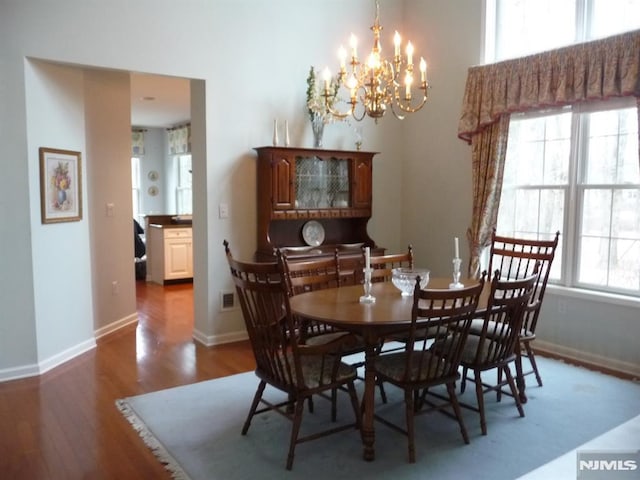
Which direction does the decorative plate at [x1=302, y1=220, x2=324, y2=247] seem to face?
toward the camera

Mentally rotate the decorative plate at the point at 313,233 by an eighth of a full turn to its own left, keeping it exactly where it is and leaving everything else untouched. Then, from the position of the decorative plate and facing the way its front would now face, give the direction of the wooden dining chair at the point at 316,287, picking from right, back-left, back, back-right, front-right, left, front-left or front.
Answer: front-right

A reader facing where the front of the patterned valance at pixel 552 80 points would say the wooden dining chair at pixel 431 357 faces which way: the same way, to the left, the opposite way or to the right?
to the right

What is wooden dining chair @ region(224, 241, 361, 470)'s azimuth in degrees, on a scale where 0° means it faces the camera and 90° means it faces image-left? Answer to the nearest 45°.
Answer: approximately 225°

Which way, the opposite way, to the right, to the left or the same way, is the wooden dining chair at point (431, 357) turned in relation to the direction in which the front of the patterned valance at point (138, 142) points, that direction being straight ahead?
the opposite way

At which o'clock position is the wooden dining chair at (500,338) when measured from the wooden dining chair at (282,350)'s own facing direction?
the wooden dining chair at (500,338) is roughly at 1 o'clock from the wooden dining chair at (282,350).

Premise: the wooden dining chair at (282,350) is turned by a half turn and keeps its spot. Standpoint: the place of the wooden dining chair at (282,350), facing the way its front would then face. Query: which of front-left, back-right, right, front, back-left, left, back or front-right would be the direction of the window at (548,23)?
back

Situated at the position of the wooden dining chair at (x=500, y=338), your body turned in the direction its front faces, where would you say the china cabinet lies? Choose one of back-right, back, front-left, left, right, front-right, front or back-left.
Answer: front

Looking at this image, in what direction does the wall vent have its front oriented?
toward the camera

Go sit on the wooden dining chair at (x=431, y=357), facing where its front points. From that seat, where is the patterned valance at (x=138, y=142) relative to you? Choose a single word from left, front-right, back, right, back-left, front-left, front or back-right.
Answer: front

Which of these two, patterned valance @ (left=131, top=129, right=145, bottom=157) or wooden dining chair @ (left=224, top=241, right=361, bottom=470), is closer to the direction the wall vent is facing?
the wooden dining chair

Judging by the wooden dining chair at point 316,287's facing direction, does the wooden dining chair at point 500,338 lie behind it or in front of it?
in front

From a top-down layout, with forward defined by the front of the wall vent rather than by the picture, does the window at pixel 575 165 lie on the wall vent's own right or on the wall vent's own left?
on the wall vent's own left

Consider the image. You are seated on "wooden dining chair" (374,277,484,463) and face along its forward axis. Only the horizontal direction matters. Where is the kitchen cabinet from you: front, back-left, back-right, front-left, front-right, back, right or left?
front

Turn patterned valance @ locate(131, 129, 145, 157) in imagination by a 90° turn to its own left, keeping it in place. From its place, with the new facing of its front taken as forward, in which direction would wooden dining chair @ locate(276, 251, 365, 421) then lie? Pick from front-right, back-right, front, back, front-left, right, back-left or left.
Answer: right

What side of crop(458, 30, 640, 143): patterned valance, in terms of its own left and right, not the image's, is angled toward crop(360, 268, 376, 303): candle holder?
front

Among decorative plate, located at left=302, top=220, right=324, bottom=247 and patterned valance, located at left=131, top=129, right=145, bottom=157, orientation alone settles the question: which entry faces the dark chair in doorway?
the patterned valance

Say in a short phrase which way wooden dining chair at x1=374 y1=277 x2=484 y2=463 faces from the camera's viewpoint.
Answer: facing away from the viewer and to the left of the viewer
